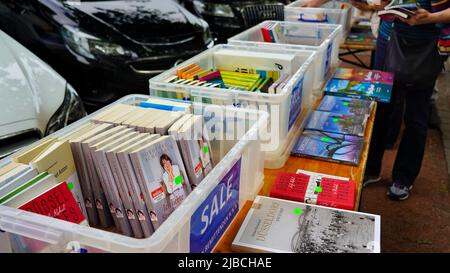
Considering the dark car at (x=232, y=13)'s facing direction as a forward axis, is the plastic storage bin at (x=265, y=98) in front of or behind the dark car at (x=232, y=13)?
in front

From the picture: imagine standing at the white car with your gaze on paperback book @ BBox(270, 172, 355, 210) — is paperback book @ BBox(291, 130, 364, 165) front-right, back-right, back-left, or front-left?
front-left

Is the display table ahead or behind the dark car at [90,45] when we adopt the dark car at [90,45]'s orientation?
ahead

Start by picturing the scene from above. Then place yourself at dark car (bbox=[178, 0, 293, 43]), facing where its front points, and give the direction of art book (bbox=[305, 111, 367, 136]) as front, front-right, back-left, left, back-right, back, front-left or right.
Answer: front-right

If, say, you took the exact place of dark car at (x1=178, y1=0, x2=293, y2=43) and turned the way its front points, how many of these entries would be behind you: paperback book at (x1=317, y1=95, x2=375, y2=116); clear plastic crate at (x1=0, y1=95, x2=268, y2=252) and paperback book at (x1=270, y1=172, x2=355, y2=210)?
0

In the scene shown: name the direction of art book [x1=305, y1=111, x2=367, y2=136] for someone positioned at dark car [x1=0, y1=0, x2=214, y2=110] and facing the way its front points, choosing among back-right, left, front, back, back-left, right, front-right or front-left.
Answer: front

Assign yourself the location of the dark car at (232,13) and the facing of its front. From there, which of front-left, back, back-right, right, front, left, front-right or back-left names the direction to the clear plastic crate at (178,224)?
front-right

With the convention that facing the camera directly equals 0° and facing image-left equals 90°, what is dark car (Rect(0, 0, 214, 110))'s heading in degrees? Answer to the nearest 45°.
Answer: approximately 315°

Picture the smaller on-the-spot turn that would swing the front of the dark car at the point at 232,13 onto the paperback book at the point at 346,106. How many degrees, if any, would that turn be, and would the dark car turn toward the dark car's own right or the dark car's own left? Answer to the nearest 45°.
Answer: approximately 45° to the dark car's own right

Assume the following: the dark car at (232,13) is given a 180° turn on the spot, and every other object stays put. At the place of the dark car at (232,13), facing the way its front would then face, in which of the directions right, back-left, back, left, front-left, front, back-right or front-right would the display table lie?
back-left

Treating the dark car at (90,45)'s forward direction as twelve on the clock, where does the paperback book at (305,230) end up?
The paperback book is roughly at 1 o'clock from the dark car.

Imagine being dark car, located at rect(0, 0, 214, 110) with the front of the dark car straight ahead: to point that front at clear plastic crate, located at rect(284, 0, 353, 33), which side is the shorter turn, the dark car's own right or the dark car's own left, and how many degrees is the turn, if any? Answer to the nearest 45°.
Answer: approximately 45° to the dark car's own left

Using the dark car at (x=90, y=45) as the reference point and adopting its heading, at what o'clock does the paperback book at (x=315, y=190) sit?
The paperback book is roughly at 1 o'clock from the dark car.
